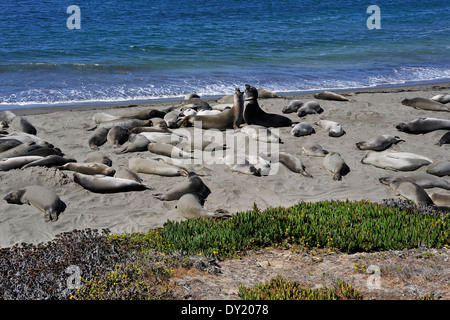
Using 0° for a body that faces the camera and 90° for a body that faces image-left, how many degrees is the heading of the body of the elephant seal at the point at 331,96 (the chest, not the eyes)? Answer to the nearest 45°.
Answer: approximately 90°

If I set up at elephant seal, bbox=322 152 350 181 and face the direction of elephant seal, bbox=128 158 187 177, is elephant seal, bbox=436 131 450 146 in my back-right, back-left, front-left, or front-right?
back-right

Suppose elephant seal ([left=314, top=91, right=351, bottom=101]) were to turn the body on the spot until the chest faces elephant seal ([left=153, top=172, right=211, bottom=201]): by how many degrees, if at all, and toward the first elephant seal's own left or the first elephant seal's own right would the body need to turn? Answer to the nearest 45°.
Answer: approximately 90° to the first elephant seal's own left

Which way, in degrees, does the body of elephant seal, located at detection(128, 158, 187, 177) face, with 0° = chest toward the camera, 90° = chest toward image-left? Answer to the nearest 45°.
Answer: approximately 90°

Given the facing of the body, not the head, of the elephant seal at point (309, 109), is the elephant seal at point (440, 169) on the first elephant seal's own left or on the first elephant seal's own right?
on the first elephant seal's own left

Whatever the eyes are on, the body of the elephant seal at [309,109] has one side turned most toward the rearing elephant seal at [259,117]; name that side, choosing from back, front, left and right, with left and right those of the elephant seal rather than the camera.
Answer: front

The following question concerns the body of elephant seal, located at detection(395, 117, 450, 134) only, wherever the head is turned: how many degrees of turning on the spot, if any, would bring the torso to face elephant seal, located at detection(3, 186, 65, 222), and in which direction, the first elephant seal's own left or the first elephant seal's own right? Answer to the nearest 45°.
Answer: approximately 45° to the first elephant seal's own left

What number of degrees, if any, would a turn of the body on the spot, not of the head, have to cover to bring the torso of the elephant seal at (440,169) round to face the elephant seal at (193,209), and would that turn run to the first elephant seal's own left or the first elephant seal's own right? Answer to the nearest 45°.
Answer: approximately 45° to the first elephant seal's own left
